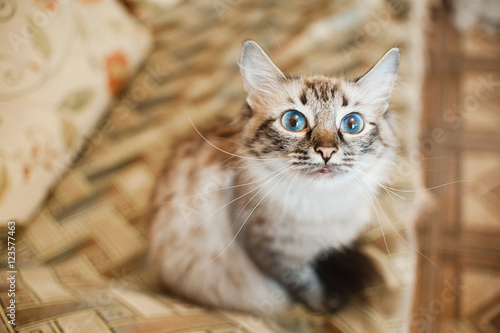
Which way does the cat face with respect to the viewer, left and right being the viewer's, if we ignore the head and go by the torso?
facing the viewer and to the right of the viewer
